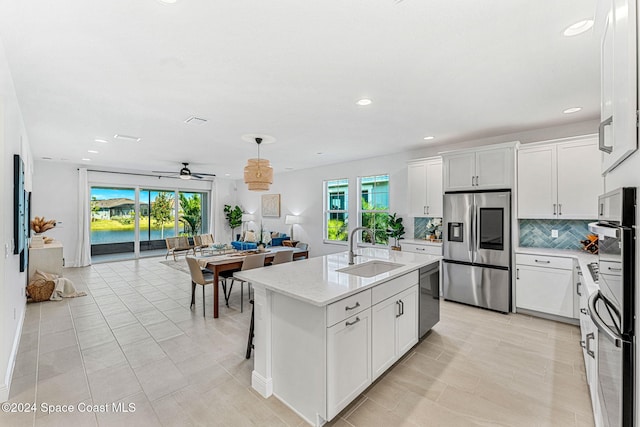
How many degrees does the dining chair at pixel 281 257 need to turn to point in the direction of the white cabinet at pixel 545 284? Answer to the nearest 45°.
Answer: approximately 135° to its right

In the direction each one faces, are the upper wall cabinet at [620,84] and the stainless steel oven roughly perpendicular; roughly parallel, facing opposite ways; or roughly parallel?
roughly parallel

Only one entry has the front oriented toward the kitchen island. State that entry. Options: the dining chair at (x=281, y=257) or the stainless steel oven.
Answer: the stainless steel oven

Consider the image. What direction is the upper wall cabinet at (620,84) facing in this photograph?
to the viewer's left

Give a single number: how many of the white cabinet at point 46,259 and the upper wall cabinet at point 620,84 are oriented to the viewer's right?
1

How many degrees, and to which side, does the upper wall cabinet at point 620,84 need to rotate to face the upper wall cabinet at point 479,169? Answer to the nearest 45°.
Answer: approximately 45° to its right

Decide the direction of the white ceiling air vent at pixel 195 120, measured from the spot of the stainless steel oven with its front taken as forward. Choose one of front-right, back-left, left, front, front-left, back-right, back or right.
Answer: front

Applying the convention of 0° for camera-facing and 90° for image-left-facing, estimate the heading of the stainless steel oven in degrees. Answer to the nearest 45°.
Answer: approximately 90°

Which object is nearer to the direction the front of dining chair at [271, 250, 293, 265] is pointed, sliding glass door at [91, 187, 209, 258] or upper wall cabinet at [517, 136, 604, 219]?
the sliding glass door

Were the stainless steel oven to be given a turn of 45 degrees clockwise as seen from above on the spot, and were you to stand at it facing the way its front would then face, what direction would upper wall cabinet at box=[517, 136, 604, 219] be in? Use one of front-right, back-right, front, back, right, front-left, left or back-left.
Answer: front-right

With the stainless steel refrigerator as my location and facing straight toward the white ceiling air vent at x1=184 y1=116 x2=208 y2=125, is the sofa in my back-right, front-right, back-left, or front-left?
front-right

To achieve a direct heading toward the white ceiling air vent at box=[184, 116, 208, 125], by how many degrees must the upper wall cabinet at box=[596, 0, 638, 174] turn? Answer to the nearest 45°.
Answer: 0° — it already faces it

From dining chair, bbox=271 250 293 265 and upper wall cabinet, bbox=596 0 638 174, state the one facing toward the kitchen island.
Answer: the upper wall cabinet

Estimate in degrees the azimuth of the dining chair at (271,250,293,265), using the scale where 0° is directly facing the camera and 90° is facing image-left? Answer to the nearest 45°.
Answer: approximately 135°

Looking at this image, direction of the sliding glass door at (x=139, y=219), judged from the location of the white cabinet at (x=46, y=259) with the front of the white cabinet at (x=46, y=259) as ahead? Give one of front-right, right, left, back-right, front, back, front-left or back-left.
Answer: front-left

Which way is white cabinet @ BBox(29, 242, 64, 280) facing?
to the viewer's right
